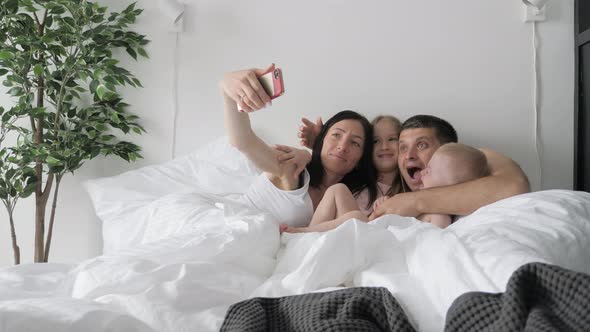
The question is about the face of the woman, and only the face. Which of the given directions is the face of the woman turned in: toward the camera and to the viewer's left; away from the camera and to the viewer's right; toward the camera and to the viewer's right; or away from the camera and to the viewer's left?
toward the camera and to the viewer's left

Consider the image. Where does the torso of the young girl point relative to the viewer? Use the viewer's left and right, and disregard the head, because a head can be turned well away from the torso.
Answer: facing the viewer and to the left of the viewer

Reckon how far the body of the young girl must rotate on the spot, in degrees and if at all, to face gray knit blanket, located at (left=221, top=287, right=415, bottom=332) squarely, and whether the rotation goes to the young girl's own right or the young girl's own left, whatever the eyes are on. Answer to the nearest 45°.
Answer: approximately 45° to the young girl's own left

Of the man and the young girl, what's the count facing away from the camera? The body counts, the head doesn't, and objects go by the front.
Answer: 0

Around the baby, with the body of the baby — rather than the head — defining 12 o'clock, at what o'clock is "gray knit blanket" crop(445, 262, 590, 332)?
The gray knit blanket is roughly at 9 o'clock from the baby.

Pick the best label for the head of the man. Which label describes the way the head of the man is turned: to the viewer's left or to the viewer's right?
to the viewer's left

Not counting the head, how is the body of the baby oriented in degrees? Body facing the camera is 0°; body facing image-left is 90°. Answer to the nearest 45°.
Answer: approximately 90°

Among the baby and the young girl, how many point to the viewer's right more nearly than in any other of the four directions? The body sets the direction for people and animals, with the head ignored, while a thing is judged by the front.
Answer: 0

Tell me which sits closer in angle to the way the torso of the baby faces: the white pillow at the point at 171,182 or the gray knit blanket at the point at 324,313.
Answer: the white pillow

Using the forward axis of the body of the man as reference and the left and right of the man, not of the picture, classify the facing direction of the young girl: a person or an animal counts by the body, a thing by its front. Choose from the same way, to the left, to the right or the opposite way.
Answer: the same way
